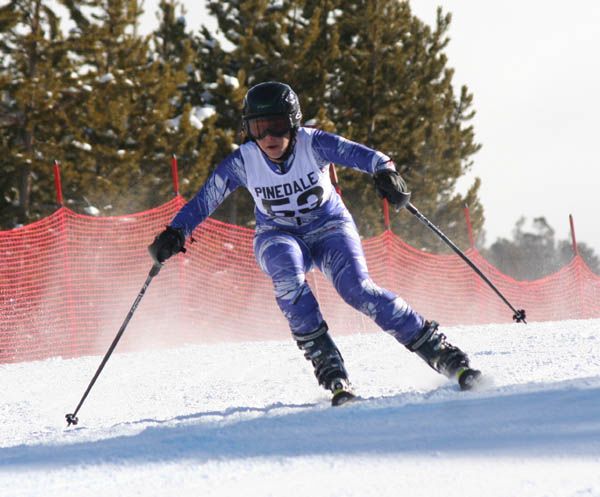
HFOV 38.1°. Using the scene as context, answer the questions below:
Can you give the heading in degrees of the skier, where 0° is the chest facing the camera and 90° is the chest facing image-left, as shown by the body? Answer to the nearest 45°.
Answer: approximately 0°

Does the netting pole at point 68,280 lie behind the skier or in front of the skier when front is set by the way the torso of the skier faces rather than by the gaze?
behind

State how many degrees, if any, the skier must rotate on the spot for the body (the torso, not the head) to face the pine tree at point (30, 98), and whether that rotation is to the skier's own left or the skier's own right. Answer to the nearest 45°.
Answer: approximately 135° to the skier's own right

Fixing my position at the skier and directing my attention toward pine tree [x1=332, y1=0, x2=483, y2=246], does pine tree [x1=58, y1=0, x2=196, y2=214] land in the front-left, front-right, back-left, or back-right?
front-left

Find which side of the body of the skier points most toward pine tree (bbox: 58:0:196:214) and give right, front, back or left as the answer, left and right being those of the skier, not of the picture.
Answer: back

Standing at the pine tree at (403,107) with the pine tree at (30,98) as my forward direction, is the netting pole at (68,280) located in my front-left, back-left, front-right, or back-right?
front-left

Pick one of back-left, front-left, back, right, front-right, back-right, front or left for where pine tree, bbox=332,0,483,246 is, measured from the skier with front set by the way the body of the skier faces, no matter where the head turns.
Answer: back

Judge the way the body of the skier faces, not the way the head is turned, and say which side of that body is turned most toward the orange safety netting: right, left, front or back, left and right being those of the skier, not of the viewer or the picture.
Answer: back
